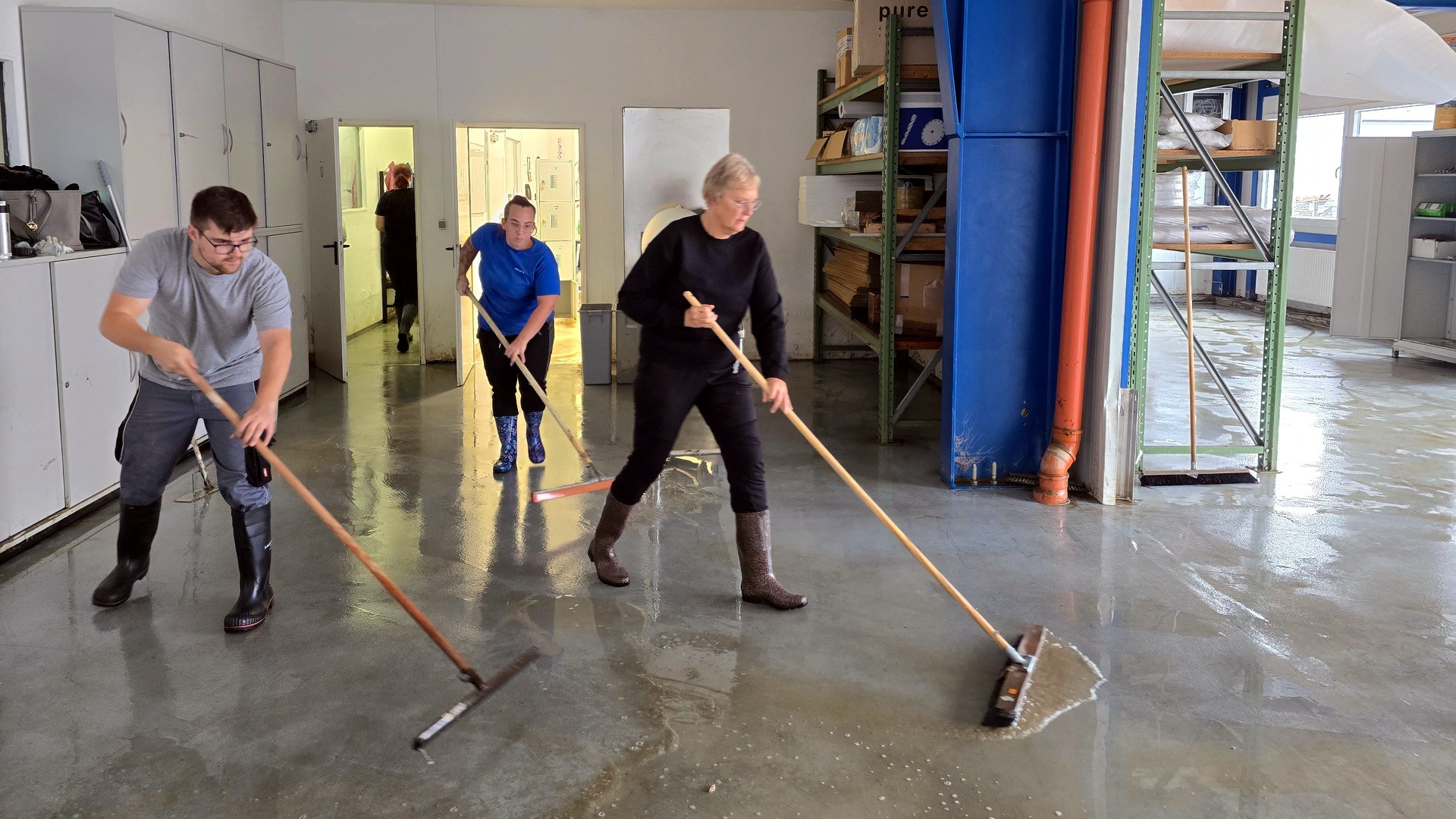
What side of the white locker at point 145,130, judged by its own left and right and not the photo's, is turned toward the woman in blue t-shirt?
front

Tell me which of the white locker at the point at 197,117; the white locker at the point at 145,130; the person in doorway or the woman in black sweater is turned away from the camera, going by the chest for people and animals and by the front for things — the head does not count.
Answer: the person in doorway

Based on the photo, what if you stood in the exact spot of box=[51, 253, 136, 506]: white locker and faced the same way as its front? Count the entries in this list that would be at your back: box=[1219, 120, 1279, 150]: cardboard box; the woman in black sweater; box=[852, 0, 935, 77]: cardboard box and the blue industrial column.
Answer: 0

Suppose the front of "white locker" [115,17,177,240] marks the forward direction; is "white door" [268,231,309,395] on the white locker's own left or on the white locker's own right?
on the white locker's own left

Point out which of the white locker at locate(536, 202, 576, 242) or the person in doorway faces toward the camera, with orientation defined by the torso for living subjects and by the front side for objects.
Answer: the white locker

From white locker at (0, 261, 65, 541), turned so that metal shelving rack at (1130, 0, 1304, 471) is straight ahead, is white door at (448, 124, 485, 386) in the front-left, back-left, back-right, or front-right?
front-left

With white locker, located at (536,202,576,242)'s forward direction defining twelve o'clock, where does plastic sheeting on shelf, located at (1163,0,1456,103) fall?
The plastic sheeting on shelf is roughly at 11 o'clock from the white locker.

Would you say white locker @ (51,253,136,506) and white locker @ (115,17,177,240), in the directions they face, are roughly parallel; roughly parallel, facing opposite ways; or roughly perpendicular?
roughly parallel

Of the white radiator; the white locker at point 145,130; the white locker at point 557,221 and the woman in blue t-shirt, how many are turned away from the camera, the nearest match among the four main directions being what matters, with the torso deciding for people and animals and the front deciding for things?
0

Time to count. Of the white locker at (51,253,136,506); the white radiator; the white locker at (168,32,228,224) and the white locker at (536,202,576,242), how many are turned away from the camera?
0

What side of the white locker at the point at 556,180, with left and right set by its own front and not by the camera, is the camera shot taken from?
front

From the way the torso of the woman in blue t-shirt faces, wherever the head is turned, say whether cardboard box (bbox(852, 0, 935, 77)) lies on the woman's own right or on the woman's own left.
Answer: on the woman's own left

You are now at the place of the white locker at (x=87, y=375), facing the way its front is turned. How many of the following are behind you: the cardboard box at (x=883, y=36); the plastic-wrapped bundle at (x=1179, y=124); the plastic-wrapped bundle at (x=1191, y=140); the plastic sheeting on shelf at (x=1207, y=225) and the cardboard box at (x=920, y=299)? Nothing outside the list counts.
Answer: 0

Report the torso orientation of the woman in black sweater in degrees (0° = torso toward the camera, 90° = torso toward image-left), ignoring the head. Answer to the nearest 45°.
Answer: approximately 315°

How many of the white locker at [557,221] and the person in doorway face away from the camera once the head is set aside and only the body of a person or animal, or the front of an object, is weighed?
1

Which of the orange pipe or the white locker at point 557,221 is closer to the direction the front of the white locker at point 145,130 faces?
the orange pipe

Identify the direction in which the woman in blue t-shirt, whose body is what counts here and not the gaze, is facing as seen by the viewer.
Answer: toward the camera

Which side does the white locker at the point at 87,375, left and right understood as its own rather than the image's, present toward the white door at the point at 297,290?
left

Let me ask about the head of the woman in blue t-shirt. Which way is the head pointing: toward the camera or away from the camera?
toward the camera

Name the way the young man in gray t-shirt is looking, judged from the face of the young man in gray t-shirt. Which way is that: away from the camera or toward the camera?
toward the camera

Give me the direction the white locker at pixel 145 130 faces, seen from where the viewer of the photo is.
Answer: facing the viewer and to the right of the viewer
